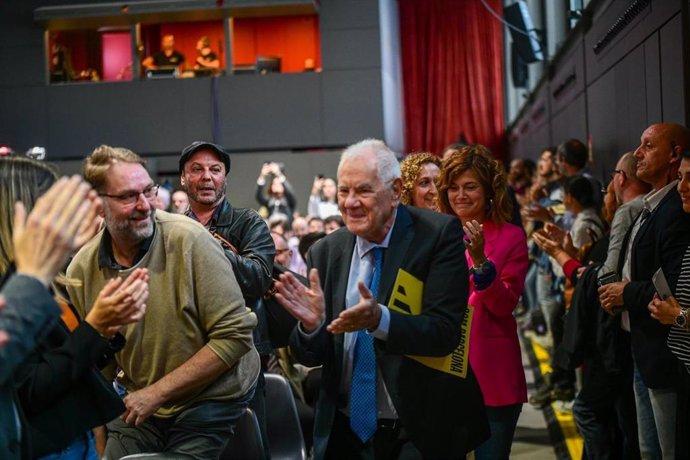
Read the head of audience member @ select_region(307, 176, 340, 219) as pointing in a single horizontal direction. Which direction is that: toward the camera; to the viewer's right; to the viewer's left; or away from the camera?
toward the camera

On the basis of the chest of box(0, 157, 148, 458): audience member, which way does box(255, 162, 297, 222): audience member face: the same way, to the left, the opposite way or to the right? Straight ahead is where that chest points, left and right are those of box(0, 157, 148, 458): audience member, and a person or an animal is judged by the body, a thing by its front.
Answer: to the right

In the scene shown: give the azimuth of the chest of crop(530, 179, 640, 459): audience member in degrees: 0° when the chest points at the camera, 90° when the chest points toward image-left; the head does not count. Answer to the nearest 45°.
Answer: approximately 90°

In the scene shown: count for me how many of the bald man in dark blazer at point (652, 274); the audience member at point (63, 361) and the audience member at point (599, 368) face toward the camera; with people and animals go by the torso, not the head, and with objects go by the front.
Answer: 0

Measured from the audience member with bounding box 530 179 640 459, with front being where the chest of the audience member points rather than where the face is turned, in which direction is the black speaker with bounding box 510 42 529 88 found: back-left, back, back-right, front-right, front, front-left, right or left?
right

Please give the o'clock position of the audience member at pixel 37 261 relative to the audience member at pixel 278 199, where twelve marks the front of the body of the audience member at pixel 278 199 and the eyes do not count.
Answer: the audience member at pixel 37 261 is roughly at 12 o'clock from the audience member at pixel 278 199.

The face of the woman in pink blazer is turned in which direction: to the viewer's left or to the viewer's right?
to the viewer's left

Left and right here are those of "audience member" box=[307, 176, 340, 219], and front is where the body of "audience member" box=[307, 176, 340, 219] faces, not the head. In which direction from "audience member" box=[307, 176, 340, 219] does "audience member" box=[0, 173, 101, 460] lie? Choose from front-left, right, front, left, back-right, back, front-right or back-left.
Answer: front

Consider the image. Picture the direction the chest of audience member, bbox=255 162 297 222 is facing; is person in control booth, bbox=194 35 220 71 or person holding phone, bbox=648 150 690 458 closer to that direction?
the person holding phone

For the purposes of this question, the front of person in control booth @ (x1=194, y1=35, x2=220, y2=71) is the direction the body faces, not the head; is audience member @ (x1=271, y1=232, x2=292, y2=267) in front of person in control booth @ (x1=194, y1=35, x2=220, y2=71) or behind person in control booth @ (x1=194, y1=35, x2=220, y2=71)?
in front

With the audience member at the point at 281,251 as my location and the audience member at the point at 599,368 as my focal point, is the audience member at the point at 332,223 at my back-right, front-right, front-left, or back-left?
back-left

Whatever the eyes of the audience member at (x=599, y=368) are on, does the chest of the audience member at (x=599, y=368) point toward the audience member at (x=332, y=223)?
no

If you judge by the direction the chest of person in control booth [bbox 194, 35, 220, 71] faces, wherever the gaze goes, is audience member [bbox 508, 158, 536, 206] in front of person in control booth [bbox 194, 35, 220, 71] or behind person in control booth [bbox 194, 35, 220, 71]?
in front

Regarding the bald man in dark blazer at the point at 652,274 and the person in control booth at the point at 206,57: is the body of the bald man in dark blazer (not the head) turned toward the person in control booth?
no

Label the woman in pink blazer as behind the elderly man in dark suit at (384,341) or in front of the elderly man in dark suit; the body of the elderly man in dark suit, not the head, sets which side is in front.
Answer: behind

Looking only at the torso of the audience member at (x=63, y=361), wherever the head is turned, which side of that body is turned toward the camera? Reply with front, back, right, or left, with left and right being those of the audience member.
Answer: right
